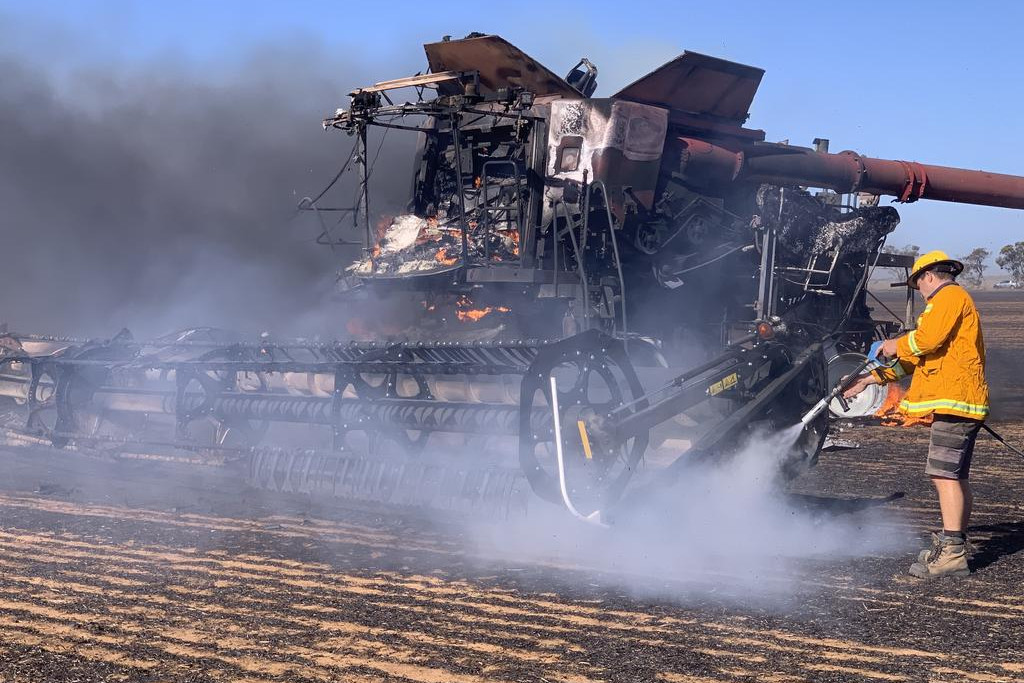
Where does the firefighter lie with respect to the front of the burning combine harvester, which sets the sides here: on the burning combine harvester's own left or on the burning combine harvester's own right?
on the burning combine harvester's own left

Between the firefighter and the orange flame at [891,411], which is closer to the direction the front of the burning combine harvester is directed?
the firefighter

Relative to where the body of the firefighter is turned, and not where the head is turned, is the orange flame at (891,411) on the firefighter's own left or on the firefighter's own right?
on the firefighter's own right

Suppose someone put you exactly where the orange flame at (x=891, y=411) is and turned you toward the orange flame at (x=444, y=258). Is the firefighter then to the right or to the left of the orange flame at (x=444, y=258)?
left

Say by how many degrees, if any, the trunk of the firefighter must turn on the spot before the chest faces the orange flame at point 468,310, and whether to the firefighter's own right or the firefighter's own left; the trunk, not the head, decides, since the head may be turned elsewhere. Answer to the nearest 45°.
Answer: approximately 45° to the firefighter's own right

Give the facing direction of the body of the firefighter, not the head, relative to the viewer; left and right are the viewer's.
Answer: facing to the left of the viewer

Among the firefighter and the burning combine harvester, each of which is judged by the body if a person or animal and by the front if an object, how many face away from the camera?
0
